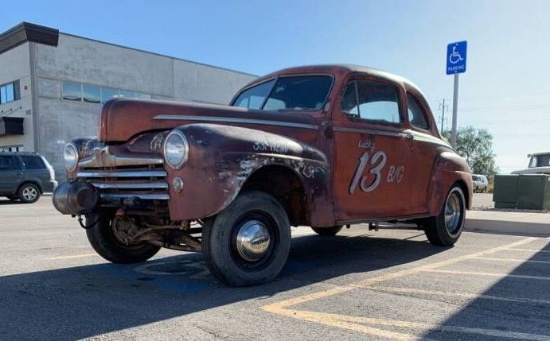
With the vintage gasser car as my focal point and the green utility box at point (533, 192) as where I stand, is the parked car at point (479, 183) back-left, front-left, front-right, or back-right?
back-right

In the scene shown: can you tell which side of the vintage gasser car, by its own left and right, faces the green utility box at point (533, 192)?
back

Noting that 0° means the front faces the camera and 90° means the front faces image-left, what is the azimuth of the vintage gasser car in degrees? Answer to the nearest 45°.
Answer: approximately 45°

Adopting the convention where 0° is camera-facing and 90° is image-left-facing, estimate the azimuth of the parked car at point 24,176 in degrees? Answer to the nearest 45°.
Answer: approximately 90°

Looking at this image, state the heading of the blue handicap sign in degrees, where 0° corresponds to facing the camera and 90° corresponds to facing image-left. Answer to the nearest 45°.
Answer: approximately 0°

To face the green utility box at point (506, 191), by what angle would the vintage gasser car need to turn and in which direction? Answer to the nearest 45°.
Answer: approximately 180°
